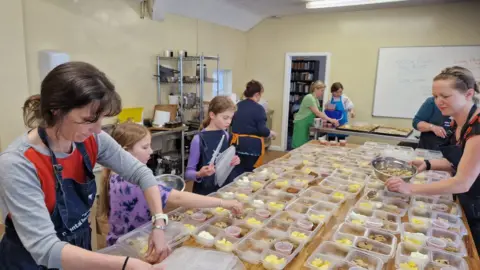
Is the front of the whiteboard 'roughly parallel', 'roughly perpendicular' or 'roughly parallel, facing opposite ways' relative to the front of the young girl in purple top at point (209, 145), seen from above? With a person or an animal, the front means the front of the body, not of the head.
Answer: roughly perpendicular

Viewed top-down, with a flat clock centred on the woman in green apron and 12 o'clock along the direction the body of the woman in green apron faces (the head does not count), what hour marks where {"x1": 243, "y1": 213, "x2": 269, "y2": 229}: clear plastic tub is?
The clear plastic tub is roughly at 3 o'clock from the woman in green apron.

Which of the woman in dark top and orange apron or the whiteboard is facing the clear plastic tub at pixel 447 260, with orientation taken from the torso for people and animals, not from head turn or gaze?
the whiteboard

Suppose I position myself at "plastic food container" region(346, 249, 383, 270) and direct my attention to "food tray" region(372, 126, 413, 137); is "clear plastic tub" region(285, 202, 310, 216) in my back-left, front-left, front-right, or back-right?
front-left

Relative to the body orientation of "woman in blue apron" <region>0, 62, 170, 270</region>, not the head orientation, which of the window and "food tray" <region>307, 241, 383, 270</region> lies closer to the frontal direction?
the food tray

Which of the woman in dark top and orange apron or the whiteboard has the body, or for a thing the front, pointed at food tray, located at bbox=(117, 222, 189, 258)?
the whiteboard

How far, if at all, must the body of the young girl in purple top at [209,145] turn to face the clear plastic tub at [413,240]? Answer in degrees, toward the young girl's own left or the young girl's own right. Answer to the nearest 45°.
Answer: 0° — they already face it

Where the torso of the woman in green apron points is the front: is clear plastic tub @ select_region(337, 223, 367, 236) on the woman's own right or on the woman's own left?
on the woman's own right

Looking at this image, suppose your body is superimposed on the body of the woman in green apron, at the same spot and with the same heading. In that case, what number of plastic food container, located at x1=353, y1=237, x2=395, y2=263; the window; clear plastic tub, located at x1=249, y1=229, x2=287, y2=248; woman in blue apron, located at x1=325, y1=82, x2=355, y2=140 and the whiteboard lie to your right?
2

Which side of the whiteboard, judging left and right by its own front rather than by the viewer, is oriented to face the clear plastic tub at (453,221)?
front

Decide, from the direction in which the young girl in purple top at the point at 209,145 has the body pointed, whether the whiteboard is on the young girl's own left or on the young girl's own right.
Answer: on the young girl's own left

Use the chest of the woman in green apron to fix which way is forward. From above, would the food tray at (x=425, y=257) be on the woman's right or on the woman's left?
on the woman's right

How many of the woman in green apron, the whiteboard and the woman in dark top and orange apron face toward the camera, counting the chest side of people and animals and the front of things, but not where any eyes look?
1

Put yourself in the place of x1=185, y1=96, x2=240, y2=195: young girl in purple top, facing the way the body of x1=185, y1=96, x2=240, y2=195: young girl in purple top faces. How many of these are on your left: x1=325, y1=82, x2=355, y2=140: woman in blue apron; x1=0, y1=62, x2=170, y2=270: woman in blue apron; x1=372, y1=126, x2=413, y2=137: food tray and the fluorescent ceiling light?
3

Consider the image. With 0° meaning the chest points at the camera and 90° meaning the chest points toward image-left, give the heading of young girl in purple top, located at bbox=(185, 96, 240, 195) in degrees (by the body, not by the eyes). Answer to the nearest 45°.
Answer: approximately 315°

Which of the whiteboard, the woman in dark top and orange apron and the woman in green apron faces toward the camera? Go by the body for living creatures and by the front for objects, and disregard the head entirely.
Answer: the whiteboard

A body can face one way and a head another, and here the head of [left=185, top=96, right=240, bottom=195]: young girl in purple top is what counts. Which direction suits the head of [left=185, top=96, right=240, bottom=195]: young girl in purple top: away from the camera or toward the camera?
toward the camera

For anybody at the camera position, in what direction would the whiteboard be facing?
facing the viewer

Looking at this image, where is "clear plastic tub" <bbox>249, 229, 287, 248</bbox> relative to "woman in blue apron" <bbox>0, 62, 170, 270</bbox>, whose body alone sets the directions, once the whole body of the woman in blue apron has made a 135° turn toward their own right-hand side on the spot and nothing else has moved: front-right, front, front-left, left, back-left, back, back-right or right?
back

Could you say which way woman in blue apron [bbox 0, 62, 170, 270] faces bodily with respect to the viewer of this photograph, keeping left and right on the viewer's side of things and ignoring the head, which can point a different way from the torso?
facing the viewer and to the right of the viewer
